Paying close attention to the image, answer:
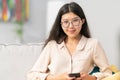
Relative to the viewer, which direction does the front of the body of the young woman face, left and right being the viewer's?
facing the viewer
